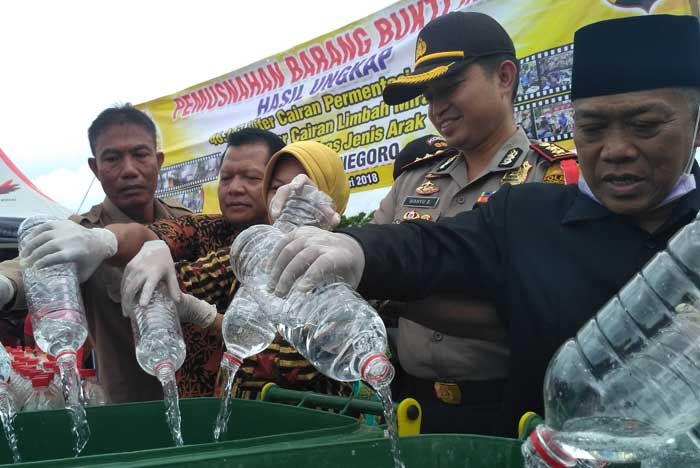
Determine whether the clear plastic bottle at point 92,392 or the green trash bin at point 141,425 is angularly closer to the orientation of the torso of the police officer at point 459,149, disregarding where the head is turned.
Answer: the green trash bin

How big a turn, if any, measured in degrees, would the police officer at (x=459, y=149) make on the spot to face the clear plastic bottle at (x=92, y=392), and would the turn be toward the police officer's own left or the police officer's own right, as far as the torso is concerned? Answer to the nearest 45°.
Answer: approximately 45° to the police officer's own right

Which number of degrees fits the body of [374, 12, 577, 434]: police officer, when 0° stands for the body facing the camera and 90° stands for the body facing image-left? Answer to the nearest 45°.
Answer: approximately 45°

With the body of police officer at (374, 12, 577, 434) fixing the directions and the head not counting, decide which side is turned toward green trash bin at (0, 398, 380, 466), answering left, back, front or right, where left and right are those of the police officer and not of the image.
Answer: front

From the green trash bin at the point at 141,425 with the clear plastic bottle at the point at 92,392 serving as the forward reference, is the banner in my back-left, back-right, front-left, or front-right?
front-right

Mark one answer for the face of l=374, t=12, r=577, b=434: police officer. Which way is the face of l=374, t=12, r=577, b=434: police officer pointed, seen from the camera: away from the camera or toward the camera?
toward the camera

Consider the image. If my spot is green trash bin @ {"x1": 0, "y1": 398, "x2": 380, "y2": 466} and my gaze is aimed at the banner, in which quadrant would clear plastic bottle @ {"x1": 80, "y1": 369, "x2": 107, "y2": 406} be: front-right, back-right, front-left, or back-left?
front-left
